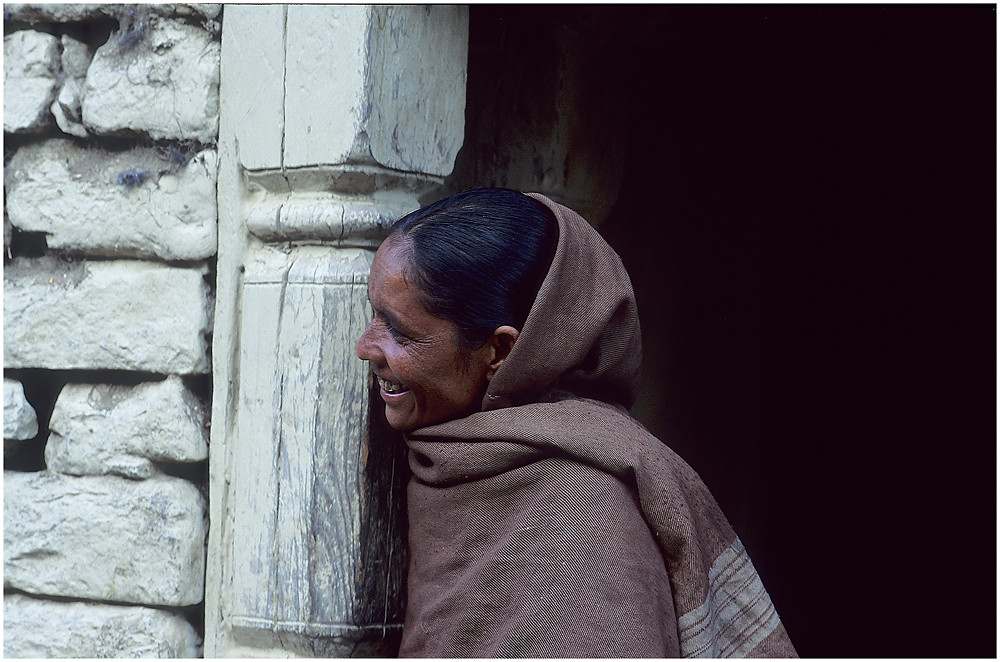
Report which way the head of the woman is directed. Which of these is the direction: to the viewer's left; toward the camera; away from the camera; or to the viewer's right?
to the viewer's left

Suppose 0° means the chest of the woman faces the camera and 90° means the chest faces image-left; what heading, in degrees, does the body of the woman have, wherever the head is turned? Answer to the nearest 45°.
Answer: approximately 90°
